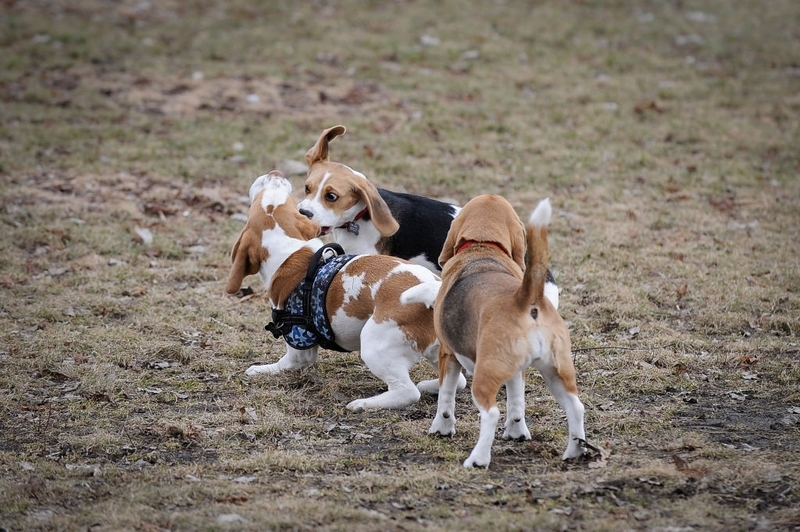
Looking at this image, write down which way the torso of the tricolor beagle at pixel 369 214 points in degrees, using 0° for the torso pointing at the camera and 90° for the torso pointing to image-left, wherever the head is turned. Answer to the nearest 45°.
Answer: approximately 90°

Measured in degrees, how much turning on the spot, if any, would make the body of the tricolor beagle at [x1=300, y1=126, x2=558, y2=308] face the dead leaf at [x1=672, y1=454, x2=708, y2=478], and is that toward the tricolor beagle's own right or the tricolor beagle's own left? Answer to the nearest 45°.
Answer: approximately 135° to the tricolor beagle's own left

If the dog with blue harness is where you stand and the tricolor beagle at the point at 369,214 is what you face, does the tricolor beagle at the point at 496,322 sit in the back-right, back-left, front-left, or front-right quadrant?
back-right

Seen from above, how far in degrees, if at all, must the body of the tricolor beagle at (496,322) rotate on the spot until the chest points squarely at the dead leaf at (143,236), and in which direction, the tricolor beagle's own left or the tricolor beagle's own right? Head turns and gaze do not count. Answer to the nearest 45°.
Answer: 0° — it already faces it

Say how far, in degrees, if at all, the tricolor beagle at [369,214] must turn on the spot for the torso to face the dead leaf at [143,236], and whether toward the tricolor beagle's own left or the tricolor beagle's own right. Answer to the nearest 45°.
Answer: approximately 45° to the tricolor beagle's own right

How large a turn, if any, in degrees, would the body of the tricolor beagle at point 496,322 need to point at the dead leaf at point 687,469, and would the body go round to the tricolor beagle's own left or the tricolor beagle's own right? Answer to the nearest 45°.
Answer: approximately 135° to the tricolor beagle's own right

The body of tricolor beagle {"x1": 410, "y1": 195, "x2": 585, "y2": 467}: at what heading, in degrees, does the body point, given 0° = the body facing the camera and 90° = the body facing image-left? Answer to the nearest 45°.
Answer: approximately 135°

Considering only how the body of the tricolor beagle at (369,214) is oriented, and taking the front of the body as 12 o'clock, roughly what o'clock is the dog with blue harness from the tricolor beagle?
The dog with blue harness is roughly at 9 o'clock from the tricolor beagle.
